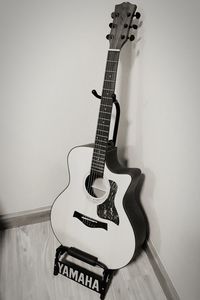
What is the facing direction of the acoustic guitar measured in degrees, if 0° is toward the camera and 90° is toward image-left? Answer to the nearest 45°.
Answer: approximately 45°

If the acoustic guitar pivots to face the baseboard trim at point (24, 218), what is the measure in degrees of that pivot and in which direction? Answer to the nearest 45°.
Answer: approximately 90° to its right

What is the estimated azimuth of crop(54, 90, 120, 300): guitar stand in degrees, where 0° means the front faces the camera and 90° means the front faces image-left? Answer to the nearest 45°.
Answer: approximately 45°
